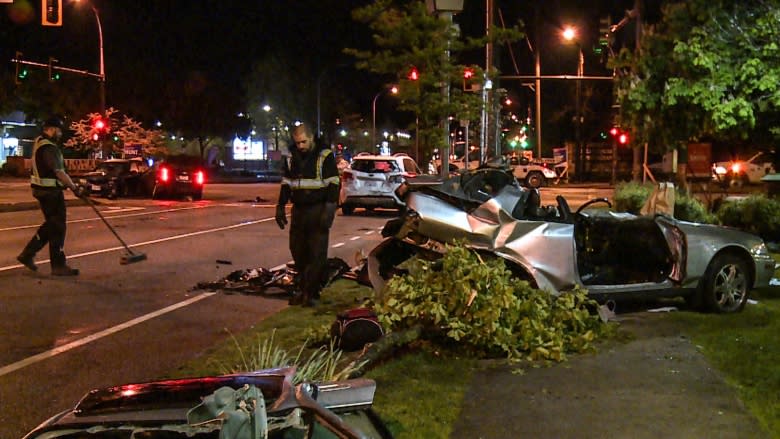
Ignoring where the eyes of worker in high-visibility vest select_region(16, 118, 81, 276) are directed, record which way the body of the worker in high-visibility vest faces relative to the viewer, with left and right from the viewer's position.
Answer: facing to the right of the viewer

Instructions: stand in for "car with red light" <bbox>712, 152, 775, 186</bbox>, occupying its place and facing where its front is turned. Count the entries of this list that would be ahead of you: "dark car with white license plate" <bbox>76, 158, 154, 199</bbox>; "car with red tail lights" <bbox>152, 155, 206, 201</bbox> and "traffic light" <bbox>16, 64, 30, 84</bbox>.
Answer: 3

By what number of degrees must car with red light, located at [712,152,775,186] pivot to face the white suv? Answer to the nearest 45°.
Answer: approximately 45° to its left

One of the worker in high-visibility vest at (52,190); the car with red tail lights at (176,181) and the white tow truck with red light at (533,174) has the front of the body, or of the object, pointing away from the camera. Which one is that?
the car with red tail lights at (176,181)

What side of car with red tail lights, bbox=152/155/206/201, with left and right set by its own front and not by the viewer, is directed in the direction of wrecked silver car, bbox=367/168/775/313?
back

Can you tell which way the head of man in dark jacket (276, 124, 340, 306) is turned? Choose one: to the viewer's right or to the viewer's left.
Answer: to the viewer's left

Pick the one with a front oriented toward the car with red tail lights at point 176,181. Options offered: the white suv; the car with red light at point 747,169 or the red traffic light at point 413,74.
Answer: the car with red light at point 747,169

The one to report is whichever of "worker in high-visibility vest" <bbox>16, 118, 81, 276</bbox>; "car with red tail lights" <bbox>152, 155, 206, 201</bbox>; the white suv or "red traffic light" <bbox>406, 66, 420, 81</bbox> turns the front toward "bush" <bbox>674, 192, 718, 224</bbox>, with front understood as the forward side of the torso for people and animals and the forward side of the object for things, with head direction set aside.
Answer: the worker in high-visibility vest

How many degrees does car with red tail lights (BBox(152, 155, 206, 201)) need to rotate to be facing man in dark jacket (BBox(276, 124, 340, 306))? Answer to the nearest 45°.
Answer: approximately 180°

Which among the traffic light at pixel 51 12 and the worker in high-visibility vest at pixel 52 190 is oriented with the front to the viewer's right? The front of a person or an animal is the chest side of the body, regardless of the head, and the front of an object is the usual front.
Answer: the worker in high-visibility vest

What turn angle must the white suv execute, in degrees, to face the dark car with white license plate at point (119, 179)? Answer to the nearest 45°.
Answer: approximately 90° to its left

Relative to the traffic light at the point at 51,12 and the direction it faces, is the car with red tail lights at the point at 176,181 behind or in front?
behind

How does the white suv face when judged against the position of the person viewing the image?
facing away from the viewer and to the right of the viewer

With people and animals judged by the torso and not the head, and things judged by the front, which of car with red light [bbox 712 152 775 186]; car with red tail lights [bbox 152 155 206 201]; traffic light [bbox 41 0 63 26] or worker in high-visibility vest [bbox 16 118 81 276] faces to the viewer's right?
the worker in high-visibility vest
